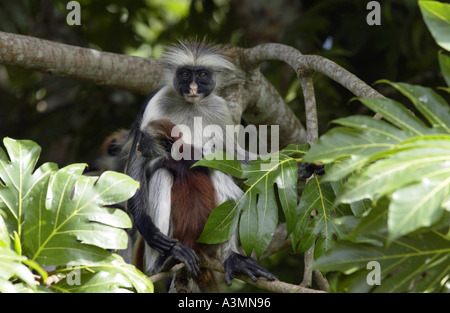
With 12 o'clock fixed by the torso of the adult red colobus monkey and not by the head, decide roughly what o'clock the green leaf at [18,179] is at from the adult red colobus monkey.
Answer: The green leaf is roughly at 1 o'clock from the adult red colobus monkey.

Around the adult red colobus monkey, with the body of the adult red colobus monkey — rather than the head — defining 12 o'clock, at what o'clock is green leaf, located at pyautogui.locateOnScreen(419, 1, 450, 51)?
The green leaf is roughly at 11 o'clock from the adult red colobus monkey.

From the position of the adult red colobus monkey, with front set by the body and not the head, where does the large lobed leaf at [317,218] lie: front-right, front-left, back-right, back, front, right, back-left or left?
front-left

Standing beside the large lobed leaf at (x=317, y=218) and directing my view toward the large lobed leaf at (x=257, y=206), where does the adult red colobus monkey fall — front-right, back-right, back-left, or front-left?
front-right

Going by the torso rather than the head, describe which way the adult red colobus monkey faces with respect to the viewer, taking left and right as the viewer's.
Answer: facing the viewer

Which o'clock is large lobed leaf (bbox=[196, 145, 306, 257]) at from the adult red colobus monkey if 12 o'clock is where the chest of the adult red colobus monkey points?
The large lobed leaf is roughly at 11 o'clock from the adult red colobus monkey.

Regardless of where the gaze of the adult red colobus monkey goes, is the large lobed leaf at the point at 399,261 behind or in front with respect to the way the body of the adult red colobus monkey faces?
in front

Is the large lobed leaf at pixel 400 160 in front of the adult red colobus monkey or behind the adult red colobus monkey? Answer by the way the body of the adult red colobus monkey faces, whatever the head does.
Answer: in front
